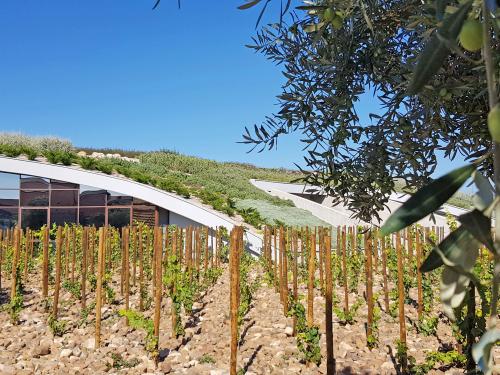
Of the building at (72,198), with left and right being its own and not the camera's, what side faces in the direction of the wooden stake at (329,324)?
front

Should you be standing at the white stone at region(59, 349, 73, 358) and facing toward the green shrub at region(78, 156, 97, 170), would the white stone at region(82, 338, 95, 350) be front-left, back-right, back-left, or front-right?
front-right

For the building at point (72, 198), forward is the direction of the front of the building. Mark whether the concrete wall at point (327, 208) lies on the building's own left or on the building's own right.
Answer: on the building's own left

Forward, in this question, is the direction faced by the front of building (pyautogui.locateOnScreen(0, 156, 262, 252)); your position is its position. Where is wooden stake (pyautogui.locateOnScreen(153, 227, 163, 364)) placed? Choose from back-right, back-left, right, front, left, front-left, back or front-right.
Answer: front

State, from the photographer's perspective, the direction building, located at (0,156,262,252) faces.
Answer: facing the viewer

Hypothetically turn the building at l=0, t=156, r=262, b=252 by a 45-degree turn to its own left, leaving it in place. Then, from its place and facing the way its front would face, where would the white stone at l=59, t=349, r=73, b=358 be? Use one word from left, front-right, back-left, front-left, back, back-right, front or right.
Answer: front-right

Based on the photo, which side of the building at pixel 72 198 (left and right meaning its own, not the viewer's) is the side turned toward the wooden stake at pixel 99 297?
front

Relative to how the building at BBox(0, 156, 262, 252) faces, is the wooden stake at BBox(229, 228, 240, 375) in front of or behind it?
in front

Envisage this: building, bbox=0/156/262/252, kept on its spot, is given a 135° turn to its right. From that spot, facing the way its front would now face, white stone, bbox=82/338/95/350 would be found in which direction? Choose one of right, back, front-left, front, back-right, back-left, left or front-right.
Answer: back-left
